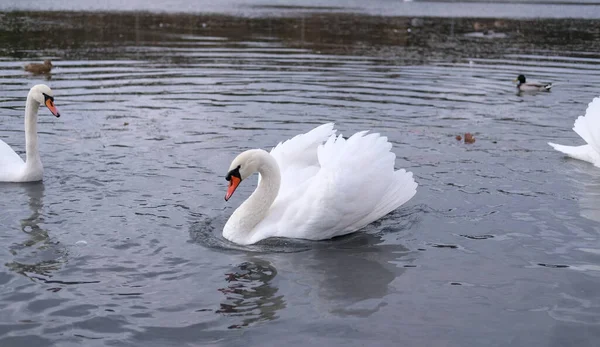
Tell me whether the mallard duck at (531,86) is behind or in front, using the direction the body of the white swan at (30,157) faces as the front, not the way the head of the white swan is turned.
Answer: in front

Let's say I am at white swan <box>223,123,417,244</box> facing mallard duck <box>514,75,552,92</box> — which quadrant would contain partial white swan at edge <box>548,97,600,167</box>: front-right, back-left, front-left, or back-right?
front-right

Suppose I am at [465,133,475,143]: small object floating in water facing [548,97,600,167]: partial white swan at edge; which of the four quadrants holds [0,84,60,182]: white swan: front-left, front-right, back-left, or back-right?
back-right

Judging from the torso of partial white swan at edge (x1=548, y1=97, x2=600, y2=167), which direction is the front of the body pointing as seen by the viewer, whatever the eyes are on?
to the viewer's right

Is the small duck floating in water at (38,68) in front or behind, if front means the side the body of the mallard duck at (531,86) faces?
in front

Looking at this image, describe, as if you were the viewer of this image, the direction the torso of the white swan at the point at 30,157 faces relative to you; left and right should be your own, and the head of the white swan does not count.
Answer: facing to the right of the viewer

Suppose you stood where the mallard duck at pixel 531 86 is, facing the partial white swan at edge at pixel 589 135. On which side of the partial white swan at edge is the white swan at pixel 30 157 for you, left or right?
right

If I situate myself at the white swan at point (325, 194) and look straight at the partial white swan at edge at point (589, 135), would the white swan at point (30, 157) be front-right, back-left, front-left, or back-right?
back-left

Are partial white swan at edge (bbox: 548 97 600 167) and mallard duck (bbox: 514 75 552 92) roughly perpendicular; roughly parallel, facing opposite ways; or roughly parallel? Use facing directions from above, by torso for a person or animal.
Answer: roughly parallel, facing opposite ways

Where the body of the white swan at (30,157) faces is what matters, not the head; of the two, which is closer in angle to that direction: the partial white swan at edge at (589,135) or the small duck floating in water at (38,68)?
the partial white swan at edge

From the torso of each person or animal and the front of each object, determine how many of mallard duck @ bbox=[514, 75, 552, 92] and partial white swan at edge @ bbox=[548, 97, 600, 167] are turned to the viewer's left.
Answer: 1

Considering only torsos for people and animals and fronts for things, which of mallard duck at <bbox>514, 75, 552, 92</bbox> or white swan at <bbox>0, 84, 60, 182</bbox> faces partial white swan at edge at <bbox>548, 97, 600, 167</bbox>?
the white swan

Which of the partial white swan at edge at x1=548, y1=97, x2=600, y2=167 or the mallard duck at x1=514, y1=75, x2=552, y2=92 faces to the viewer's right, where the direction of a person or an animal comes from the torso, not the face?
the partial white swan at edge

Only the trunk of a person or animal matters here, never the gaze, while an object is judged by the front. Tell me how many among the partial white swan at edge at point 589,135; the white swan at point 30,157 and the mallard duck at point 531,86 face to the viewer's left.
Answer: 1

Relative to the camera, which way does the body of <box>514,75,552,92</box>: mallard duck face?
to the viewer's left

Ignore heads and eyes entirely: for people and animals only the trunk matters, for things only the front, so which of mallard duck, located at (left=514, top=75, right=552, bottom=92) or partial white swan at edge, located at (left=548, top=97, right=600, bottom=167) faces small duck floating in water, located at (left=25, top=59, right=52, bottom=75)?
the mallard duck
